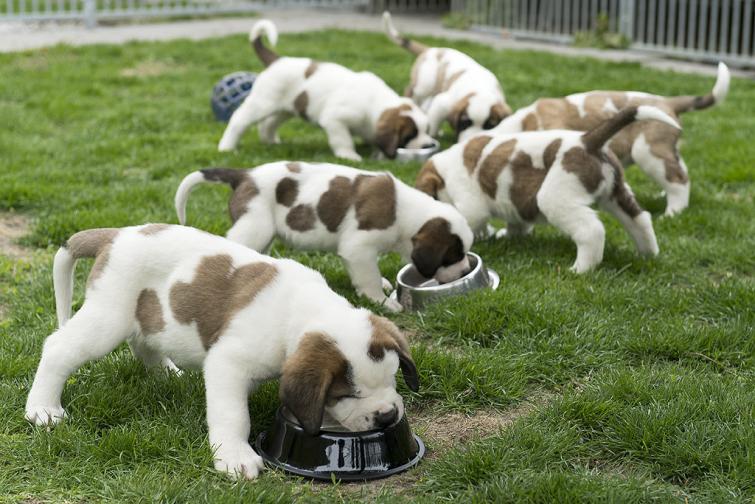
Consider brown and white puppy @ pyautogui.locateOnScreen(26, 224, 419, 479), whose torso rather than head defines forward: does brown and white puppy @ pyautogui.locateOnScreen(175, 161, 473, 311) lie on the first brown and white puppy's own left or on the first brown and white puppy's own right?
on the first brown and white puppy's own left

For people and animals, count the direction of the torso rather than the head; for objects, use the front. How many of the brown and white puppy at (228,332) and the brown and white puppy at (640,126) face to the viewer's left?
1

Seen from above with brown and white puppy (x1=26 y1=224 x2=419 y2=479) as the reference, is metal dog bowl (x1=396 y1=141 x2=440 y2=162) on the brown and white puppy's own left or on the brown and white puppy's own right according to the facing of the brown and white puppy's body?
on the brown and white puppy's own left

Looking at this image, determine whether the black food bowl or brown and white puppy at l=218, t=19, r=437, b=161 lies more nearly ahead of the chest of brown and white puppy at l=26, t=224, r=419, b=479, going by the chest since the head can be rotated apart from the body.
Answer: the black food bowl

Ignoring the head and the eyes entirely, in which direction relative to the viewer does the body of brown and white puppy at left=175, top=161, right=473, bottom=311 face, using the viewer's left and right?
facing to the right of the viewer

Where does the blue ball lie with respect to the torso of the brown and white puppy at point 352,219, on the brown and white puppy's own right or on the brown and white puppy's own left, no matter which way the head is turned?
on the brown and white puppy's own left

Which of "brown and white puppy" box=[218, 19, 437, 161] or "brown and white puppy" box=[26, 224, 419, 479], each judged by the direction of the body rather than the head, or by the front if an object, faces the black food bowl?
"brown and white puppy" box=[26, 224, 419, 479]

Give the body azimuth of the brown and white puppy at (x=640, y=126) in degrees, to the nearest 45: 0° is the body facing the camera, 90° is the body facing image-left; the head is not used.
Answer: approximately 90°

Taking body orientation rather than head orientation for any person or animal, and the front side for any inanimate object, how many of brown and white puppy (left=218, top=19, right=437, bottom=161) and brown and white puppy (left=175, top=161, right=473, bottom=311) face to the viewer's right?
2

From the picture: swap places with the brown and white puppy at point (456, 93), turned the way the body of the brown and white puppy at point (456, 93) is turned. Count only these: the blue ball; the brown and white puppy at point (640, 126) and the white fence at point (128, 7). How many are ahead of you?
1

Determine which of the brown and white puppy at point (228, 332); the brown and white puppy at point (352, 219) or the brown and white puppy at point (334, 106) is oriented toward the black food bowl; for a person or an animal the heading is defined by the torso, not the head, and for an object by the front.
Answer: the brown and white puppy at point (228, 332)

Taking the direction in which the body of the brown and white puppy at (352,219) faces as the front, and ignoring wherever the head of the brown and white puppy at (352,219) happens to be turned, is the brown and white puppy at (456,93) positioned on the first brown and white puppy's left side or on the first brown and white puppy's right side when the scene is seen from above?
on the first brown and white puppy's left side

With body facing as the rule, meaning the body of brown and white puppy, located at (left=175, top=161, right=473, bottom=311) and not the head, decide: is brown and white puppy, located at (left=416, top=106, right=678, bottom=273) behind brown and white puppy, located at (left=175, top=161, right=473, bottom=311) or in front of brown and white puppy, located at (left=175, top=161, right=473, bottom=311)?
in front

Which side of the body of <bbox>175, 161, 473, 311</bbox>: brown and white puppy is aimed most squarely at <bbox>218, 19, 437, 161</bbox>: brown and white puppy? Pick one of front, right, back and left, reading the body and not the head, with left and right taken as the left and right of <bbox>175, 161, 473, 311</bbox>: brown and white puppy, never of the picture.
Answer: left

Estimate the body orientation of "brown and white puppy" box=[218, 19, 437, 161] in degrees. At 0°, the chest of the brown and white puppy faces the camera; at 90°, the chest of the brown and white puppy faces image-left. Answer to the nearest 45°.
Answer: approximately 270°
